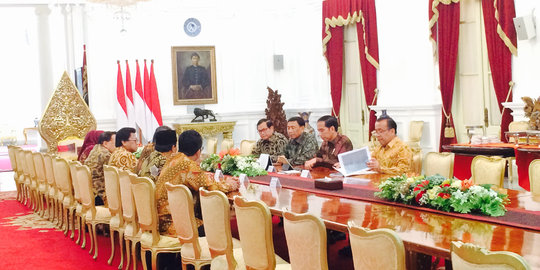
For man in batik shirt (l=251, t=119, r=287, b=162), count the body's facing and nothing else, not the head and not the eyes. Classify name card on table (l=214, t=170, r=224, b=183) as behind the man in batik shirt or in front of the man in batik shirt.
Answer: in front

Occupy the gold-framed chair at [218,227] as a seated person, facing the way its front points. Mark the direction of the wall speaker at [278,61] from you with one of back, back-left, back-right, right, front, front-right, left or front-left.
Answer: front-left

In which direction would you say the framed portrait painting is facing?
toward the camera

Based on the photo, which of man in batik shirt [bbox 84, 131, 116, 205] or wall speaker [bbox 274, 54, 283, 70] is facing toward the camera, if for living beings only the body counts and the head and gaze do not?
the wall speaker

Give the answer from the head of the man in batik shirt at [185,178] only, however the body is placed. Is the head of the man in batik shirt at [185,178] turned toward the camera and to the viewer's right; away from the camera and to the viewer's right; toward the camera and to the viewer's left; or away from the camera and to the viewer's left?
away from the camera and to the viewer's right

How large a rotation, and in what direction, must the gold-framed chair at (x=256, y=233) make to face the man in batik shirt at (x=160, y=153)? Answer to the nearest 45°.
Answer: approximately 90° to its left

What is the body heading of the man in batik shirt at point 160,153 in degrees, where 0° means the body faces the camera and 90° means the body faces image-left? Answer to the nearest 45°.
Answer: approximately 225°

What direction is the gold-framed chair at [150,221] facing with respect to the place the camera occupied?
facing away from the viewer and to the right of the viewer

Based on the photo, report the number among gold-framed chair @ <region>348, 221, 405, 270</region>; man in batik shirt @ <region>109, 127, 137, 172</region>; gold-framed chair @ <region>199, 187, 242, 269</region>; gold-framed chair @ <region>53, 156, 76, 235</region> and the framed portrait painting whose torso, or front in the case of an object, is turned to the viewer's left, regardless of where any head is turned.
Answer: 0

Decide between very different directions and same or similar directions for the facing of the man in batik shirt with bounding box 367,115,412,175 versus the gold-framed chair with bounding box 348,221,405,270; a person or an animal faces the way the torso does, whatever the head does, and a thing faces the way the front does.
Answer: very different directions

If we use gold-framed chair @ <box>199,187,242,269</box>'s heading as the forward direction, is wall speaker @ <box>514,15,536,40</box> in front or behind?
in front

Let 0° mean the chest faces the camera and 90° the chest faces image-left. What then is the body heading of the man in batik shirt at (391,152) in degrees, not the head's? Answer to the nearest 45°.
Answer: approximately 45°

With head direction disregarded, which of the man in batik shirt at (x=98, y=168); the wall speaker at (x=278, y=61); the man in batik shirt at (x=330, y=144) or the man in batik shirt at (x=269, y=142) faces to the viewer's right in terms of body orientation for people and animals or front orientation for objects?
the man in batik shirt at (x=98, y=168)

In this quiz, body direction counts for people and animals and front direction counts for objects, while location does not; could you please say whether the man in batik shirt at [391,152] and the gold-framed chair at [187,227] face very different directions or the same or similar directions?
very different directions

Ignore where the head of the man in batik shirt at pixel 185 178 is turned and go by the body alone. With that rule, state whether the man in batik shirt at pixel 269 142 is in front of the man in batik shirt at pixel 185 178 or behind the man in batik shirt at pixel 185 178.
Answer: in front
